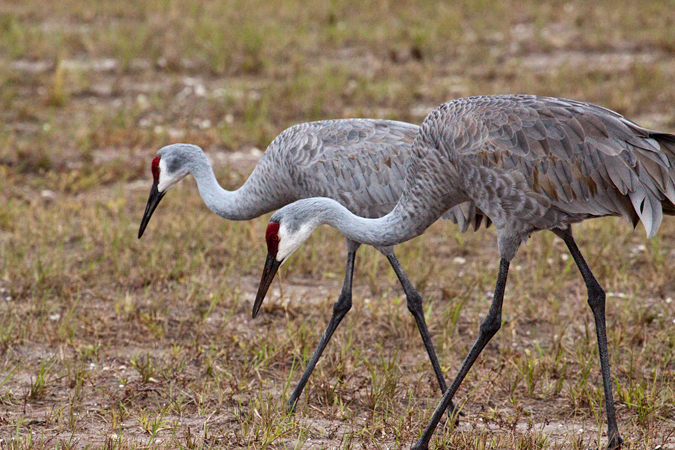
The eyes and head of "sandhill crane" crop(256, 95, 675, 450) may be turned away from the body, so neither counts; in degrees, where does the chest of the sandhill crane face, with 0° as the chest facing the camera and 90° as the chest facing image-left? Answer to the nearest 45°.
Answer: approximately 90°

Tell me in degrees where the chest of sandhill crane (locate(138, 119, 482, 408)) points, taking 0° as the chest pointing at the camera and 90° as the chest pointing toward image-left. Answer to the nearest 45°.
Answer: approximately 90°

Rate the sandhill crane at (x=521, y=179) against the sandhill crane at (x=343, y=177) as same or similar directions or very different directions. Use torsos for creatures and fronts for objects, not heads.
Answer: same or similar directions

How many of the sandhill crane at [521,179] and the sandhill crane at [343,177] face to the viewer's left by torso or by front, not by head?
2

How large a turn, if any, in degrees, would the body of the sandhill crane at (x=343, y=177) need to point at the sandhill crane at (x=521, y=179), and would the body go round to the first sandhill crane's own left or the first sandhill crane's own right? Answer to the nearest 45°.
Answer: approximately 135° to the first sandhill crane's own left

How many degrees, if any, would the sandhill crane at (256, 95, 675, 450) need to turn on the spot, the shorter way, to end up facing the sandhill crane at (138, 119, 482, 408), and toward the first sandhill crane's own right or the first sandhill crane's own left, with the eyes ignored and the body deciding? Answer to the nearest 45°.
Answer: approximately 45° to the first sandhill crane's own right
